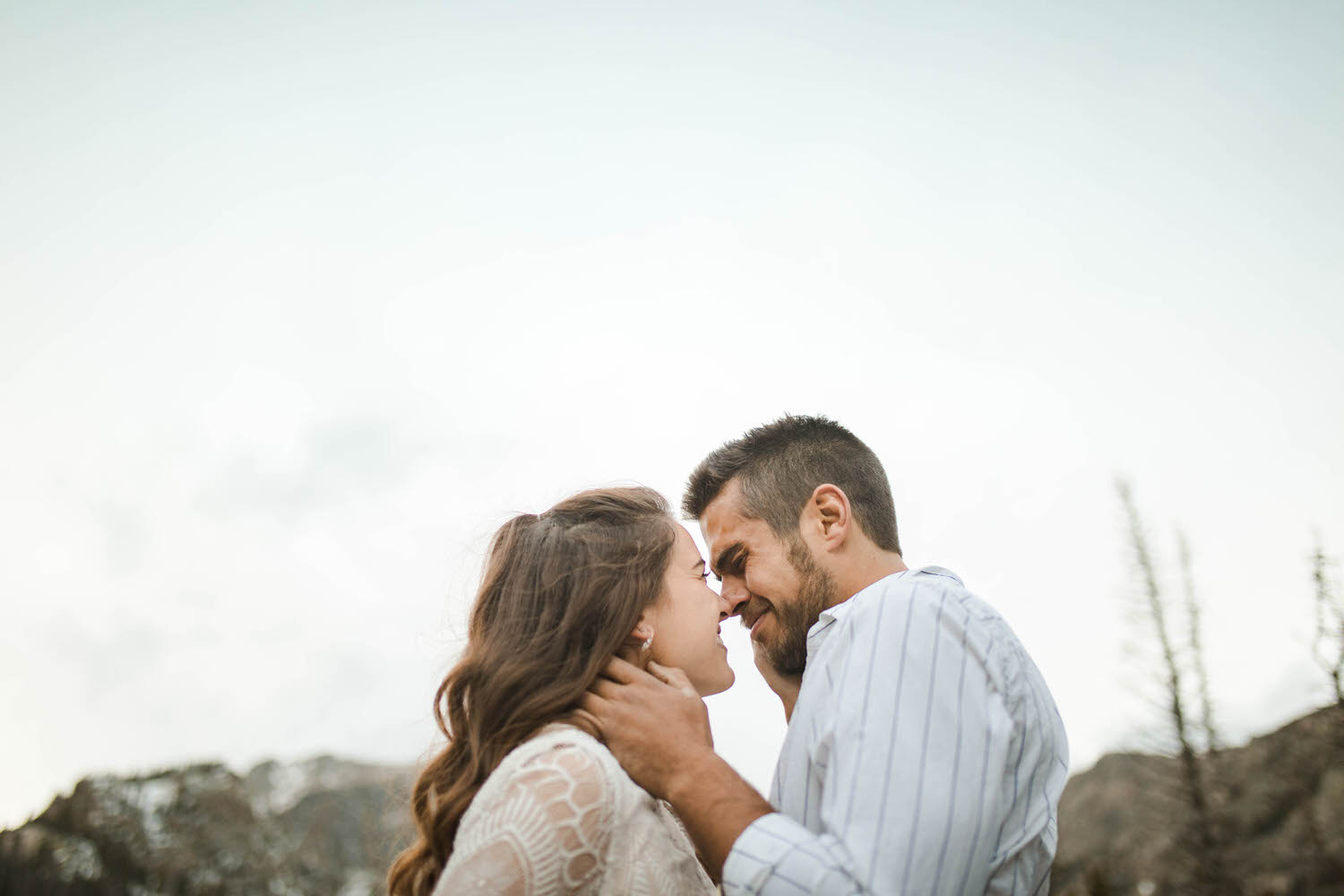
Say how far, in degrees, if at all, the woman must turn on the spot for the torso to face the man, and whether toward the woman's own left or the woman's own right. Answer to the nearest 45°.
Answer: approximately 45° to the woman's own right

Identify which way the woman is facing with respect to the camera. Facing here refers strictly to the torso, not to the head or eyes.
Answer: to the viewer's right

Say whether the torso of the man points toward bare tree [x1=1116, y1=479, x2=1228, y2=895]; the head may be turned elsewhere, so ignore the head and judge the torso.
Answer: no

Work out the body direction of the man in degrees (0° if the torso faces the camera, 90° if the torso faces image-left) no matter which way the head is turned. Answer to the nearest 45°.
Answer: approximately 90°

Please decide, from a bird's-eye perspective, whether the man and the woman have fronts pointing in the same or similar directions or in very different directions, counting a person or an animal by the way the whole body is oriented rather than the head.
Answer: very different directions

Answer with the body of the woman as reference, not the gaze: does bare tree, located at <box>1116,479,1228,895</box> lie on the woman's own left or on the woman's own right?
on the woman's own left

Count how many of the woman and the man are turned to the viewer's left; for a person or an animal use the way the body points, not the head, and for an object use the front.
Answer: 1

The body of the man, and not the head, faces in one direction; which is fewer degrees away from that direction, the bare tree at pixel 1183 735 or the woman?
the woman

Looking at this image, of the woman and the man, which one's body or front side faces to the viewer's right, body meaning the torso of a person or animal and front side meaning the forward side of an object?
the woman
